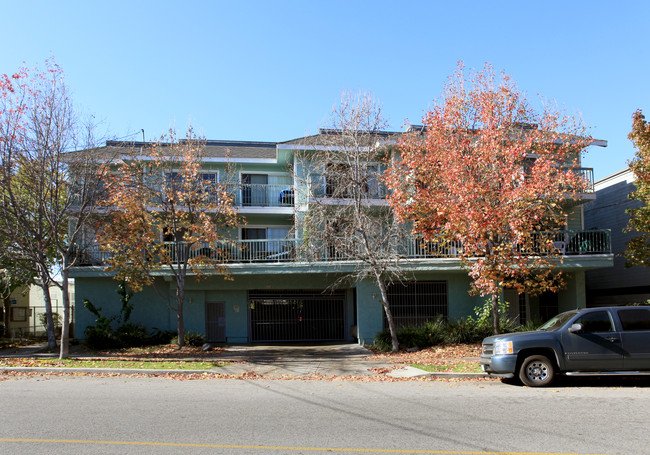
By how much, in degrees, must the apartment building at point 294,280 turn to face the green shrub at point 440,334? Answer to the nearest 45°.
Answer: approximately 45° to its left

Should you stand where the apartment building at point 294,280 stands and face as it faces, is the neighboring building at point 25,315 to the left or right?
on its right

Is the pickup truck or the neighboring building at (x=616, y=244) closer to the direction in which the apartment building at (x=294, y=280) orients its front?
the pickup truck

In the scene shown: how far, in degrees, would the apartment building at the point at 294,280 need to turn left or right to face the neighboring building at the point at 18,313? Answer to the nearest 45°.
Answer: approximately 135° to its right

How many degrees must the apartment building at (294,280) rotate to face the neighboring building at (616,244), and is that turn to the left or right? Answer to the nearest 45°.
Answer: approximately 90° to its left

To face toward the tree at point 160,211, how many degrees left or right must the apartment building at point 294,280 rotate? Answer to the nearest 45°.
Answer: approximately 45° to its right

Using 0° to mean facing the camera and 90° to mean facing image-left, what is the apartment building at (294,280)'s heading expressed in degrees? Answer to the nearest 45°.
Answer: approximately 0°

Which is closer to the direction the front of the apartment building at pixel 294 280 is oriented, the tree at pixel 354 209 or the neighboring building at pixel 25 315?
the tree

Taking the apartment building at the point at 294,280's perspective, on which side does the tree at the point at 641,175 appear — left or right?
on its left
